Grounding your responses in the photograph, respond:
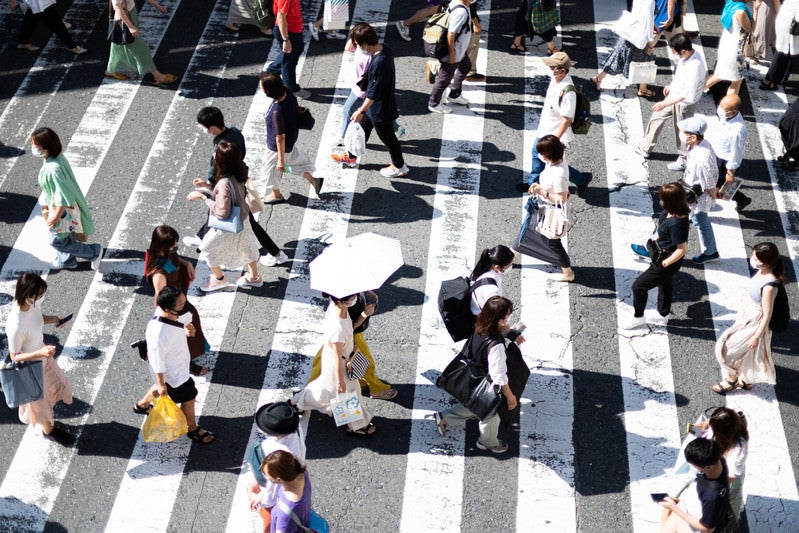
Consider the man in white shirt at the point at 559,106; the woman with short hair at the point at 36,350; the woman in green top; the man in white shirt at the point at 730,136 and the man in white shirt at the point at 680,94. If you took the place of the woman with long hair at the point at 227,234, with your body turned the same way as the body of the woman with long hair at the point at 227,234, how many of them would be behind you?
3

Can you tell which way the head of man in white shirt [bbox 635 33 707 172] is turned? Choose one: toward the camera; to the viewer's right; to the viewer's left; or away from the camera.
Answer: to the viewer's left

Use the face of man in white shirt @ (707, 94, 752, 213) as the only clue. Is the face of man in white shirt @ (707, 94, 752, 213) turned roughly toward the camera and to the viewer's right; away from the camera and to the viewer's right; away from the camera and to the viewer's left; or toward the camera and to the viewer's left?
toward the camera and to the viewer's left

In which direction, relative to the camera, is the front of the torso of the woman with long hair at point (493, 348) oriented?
to the viewer's right

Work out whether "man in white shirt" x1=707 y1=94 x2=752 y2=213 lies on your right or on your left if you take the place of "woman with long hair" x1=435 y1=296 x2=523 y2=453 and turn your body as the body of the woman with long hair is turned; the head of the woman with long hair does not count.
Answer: on your left

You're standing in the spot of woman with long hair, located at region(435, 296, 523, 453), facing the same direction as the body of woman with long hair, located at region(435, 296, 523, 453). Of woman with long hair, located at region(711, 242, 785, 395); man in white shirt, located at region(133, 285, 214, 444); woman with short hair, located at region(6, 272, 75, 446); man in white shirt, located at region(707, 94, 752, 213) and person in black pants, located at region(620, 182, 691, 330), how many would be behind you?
2

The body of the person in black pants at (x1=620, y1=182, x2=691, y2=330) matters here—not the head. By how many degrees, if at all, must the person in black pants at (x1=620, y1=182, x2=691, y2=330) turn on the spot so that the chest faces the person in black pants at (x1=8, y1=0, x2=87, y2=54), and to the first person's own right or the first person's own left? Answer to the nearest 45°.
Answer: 0° — they already face them

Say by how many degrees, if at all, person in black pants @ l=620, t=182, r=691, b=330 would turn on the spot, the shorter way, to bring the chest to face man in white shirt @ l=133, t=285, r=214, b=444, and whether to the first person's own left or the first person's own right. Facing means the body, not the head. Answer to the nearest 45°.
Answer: approximately 45° to the first person's own left

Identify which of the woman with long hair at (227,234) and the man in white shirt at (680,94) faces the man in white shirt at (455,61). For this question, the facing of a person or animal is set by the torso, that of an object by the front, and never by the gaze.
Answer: the man in white shirt at (680,94)

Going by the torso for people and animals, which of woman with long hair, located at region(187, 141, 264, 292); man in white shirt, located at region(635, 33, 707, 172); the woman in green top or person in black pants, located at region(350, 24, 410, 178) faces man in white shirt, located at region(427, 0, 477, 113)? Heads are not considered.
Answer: man in white shirt, located at region(635, 33, 707, 172)

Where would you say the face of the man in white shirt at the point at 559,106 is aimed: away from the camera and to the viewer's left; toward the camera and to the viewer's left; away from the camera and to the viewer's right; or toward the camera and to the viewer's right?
toward the camera and to the viewer's left

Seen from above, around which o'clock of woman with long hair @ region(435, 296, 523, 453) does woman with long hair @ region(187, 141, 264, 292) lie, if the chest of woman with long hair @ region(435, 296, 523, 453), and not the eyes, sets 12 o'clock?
woman with long hair @ region(187, 141, 264, 292) is roughly at 7 o'clock from woman with long hair @ region(435, 296, 523, 453).
